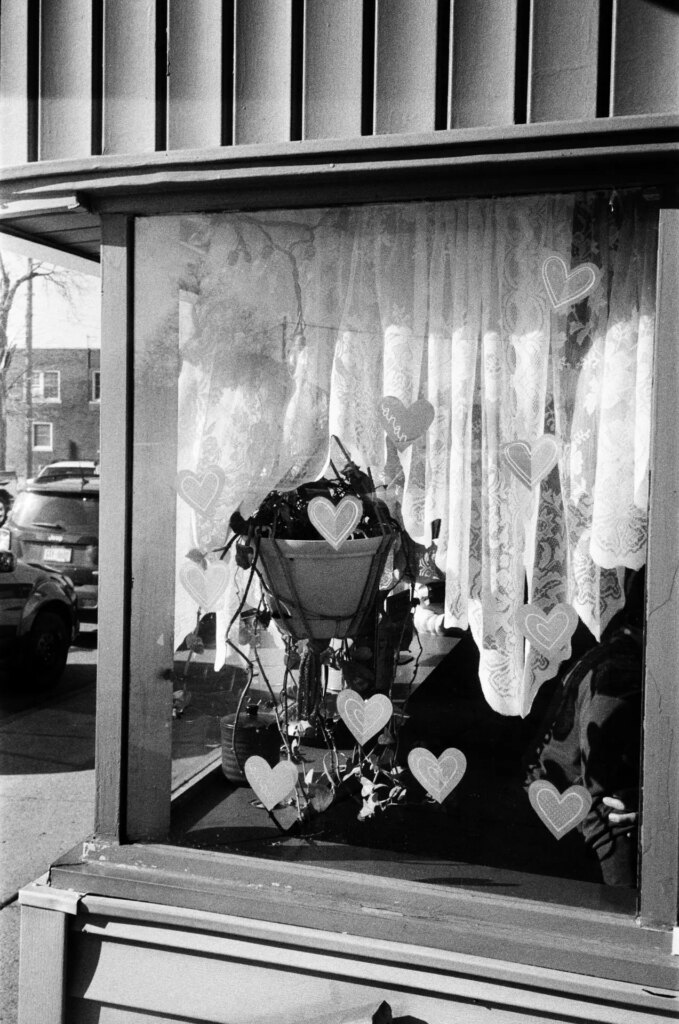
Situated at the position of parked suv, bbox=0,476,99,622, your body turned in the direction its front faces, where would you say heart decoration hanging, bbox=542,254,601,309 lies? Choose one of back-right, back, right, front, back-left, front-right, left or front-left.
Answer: back

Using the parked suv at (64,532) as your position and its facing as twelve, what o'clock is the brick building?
The brick building is roughly at 12 o'clock from the parked suv.

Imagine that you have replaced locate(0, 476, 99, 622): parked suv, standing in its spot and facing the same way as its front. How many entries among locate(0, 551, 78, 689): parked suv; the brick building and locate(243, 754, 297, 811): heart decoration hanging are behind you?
2

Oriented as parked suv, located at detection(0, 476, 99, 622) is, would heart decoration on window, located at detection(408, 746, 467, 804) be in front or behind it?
behind

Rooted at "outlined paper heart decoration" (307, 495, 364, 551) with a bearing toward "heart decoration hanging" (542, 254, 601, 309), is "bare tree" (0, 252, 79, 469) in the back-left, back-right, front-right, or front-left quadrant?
back-left

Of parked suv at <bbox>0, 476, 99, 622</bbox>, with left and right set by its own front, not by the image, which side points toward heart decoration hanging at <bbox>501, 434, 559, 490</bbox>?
back

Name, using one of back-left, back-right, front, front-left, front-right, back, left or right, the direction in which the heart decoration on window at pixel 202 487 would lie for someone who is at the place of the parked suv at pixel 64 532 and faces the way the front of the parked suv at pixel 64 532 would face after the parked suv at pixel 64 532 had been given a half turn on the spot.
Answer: front

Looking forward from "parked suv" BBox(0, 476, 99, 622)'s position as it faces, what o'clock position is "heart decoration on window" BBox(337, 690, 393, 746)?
The heart decoration on window is roughly at 6 o'clock from the parked suv.

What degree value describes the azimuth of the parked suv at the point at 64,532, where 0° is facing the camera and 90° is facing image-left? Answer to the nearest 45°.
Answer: approximately 180°

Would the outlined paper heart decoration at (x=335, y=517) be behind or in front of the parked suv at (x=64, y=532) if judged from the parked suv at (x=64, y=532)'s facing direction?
behind

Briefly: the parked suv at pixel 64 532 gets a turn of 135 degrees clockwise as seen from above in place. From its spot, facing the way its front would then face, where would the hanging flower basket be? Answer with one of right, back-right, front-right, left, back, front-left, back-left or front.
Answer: front-right

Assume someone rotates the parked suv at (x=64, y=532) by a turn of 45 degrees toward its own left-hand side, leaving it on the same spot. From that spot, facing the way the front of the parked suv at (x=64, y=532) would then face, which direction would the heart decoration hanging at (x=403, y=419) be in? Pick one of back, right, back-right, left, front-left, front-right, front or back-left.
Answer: back-left

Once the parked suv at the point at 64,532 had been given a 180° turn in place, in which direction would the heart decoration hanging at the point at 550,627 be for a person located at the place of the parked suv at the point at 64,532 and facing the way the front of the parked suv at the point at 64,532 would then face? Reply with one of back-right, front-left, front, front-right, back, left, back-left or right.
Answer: front

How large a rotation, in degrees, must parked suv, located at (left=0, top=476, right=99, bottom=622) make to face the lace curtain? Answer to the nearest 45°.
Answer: approximately 180°

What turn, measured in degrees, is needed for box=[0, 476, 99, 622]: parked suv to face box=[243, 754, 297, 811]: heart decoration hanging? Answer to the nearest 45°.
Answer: approximately 180°

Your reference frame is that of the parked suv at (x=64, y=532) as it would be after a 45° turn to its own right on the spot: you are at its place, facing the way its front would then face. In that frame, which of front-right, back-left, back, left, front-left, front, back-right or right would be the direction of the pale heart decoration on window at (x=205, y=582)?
back-right

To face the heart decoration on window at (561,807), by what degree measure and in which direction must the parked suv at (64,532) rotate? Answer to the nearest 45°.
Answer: approximately 180°

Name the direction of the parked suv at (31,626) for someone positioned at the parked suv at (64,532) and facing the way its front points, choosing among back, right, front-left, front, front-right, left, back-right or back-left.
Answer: back
